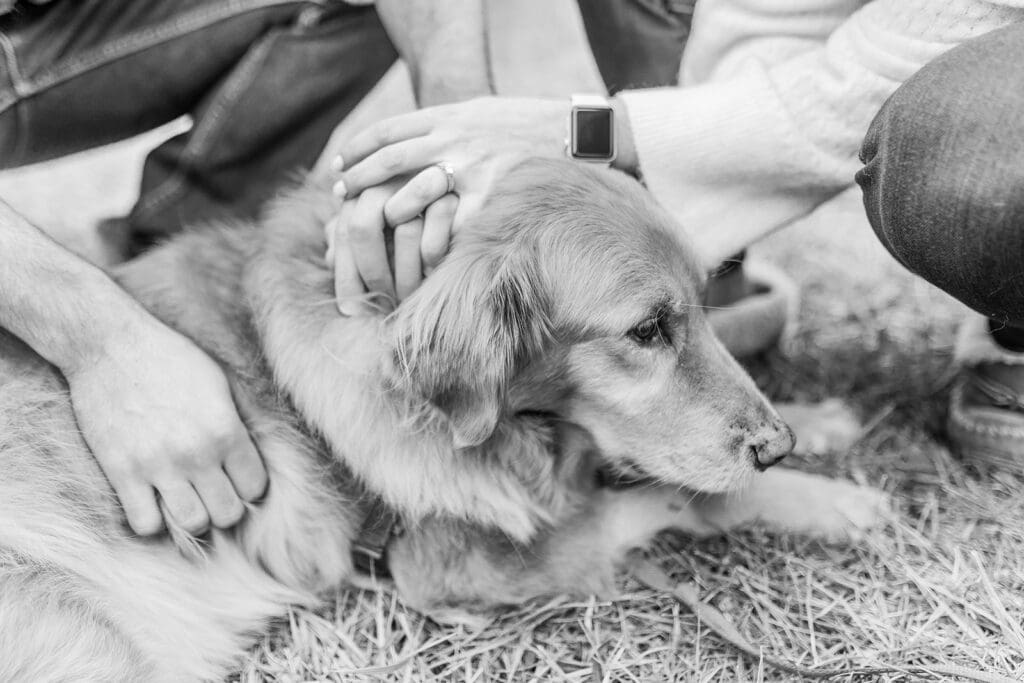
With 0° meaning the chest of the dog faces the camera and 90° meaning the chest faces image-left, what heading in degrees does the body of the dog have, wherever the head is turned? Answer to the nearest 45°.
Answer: approximately 270°
